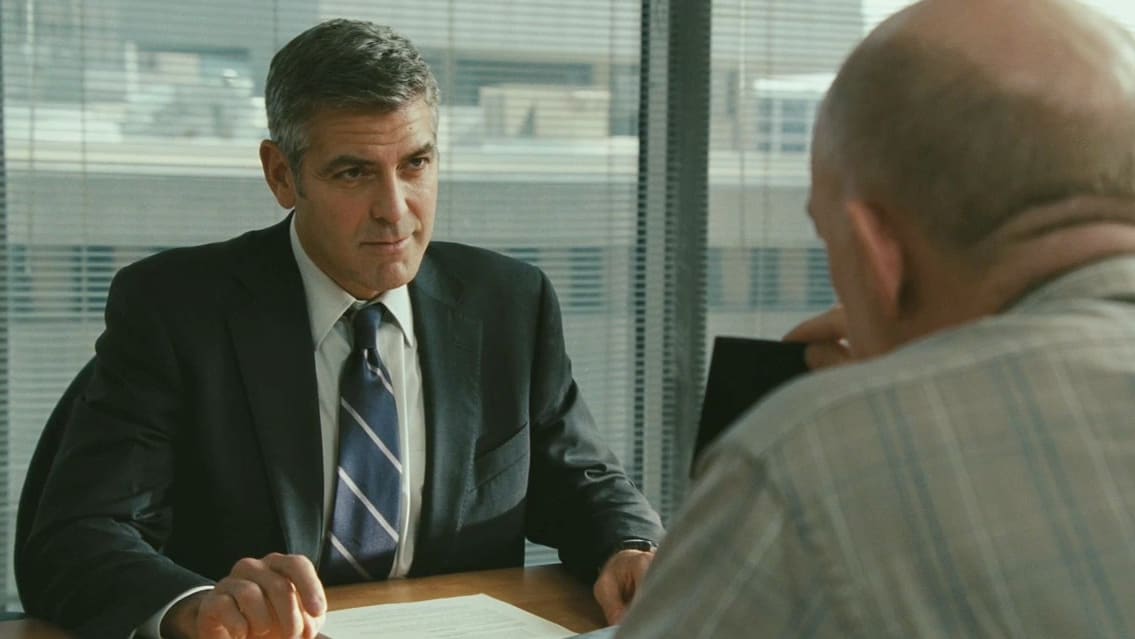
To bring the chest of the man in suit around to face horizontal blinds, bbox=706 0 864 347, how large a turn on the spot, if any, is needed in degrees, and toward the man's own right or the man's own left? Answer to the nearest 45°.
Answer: approximately 90° to the man's own left

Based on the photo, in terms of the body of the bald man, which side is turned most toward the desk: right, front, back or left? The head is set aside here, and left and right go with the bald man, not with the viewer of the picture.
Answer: front

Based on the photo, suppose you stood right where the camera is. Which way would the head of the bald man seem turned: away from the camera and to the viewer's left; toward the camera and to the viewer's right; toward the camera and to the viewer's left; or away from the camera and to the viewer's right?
away from the camera and to the viewer's left

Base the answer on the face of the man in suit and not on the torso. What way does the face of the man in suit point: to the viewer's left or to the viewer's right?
to the viewer's right

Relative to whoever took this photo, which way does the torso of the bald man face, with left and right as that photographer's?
facing away from the viewer and to the left of the viewer

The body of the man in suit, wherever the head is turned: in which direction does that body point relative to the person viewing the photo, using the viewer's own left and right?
facing the viewer and to the right of the viewer

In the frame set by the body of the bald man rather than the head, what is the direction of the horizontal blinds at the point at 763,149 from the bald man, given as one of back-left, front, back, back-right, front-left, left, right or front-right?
front-right
